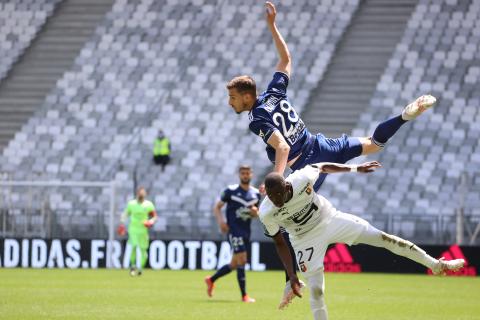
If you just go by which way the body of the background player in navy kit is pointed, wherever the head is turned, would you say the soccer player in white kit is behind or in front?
in front

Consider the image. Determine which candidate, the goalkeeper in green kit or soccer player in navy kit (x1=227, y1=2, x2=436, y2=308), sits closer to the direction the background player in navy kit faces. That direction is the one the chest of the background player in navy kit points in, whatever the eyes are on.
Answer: the soccer player in navy kit

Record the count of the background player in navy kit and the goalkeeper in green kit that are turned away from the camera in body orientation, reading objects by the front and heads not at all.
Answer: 0

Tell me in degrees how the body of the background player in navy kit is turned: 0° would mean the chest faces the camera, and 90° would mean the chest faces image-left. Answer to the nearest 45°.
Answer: approximately 315°

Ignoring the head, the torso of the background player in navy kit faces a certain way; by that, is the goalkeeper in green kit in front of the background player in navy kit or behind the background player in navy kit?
behind

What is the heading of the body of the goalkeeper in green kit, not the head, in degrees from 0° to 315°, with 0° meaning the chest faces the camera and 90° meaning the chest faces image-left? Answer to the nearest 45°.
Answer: approximately 0°

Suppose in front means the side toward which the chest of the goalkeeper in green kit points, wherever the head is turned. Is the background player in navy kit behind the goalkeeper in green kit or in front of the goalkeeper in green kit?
in front
